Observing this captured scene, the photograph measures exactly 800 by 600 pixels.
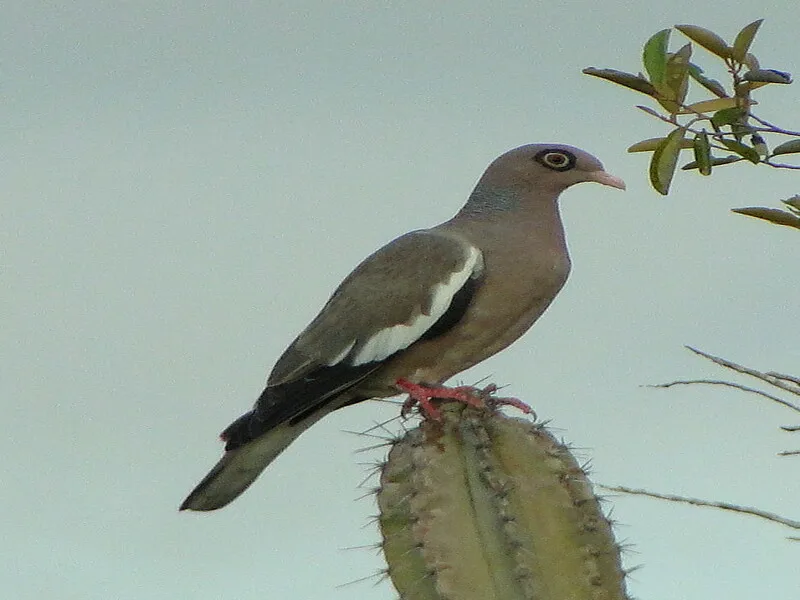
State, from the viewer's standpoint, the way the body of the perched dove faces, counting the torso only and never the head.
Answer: to the viewer's right
